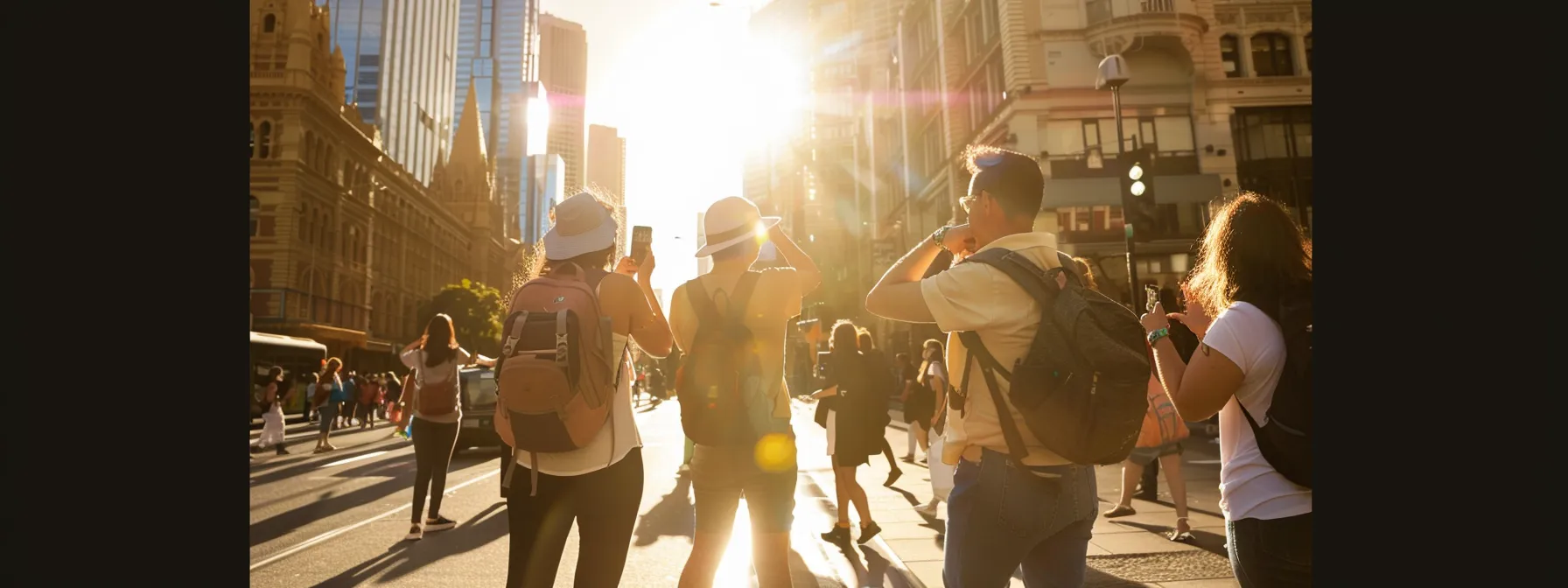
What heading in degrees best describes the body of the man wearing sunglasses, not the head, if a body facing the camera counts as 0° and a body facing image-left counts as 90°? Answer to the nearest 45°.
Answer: approximately 135°

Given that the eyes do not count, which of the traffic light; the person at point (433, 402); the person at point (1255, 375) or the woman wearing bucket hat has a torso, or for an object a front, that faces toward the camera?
the traffic light

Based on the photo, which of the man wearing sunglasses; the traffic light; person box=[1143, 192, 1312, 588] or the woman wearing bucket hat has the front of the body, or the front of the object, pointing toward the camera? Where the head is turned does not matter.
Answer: the traffic light

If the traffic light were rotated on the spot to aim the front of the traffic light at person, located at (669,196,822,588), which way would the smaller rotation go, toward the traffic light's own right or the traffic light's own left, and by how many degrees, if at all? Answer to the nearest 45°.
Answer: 0° — it already faces them

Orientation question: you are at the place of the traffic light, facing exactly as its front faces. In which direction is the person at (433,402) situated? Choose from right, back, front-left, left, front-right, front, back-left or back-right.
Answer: front-right

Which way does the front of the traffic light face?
toward the camera

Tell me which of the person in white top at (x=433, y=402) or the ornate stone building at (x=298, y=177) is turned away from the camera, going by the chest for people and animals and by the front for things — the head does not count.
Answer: the person in white top

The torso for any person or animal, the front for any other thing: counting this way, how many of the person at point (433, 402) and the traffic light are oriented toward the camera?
1

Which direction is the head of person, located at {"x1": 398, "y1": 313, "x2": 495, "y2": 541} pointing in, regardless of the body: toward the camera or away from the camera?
away from the camera

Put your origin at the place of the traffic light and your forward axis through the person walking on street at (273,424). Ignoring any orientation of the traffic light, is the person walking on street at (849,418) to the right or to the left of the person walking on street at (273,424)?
left

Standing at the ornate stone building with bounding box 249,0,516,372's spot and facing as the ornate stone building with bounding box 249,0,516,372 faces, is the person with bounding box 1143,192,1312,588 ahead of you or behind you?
ahead

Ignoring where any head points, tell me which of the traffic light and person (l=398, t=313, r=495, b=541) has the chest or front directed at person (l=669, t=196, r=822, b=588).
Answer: the traffic light

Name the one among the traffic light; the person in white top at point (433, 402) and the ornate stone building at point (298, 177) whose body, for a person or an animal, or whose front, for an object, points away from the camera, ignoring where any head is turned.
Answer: the person in white top

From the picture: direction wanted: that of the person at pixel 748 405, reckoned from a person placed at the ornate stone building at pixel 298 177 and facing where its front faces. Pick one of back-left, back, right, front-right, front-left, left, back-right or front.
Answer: front-right

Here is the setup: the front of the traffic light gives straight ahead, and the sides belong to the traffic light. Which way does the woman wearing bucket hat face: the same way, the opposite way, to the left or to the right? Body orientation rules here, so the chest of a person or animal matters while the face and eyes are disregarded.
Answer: the opposite way
